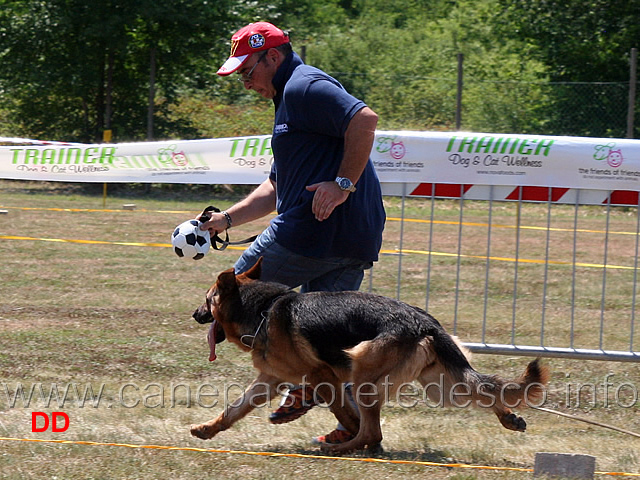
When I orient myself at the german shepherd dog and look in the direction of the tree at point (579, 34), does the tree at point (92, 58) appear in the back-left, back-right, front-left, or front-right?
front-left

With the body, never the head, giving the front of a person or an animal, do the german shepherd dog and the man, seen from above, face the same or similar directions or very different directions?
same or similar directions

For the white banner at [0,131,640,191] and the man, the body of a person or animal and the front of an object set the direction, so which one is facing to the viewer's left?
the man

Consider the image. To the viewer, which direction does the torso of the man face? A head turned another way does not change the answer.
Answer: to the viewer's left

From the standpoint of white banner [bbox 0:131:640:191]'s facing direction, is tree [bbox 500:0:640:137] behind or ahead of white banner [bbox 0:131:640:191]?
behind

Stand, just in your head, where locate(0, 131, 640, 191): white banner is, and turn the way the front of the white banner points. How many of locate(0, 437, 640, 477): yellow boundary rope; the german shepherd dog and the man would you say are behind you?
0

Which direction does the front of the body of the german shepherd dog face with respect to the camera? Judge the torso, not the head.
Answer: to the viewer's left

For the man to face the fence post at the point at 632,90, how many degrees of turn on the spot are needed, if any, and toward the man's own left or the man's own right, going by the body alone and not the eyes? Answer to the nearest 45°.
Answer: approximately 135° to the man's own right

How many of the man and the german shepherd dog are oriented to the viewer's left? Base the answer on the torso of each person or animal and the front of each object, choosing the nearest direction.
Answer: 2

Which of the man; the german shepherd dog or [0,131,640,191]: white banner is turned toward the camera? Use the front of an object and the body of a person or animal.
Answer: the white banner

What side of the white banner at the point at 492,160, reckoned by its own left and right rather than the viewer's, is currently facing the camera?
front

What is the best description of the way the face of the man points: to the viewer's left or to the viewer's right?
to the viewer's left
